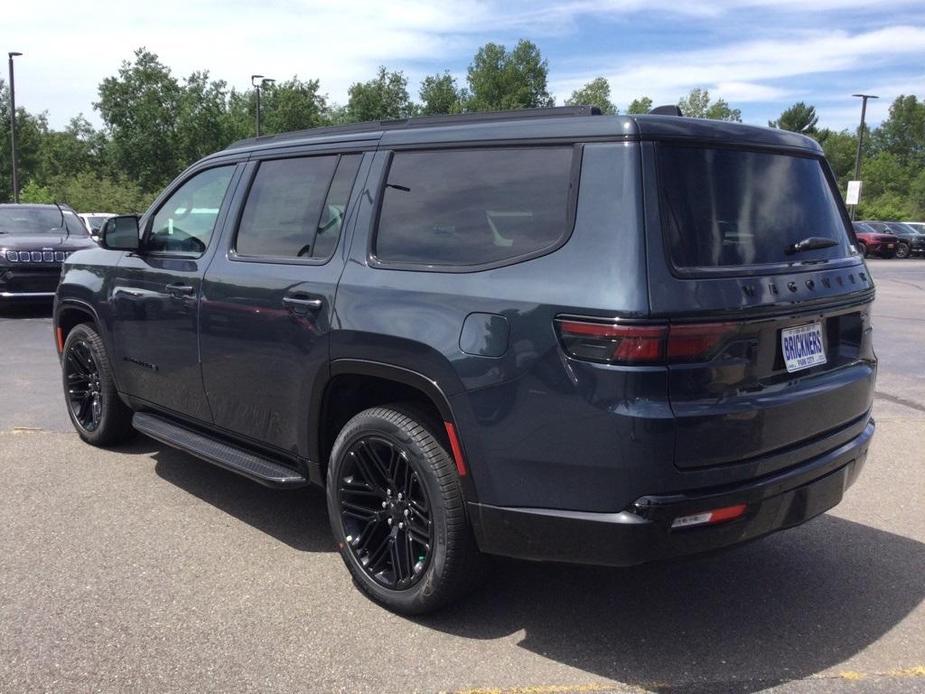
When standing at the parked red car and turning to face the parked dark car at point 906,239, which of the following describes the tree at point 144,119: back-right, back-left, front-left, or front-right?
back-left

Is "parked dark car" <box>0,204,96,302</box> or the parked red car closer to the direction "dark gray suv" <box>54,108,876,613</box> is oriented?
the parked dark car

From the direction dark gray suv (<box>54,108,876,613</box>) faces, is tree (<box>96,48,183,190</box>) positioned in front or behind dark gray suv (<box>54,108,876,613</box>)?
in front

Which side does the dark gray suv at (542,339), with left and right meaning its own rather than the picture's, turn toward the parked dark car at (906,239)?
right

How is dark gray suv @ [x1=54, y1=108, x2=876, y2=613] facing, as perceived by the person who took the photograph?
facing away from the viewer and to the left of the viewer

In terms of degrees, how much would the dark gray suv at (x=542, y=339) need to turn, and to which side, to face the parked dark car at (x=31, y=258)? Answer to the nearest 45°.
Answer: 0° — it already faces it

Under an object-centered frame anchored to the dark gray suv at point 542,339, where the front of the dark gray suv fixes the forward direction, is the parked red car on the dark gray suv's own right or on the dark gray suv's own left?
on the dark gray suv's own right

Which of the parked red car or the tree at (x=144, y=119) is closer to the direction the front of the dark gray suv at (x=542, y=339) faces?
the tree
